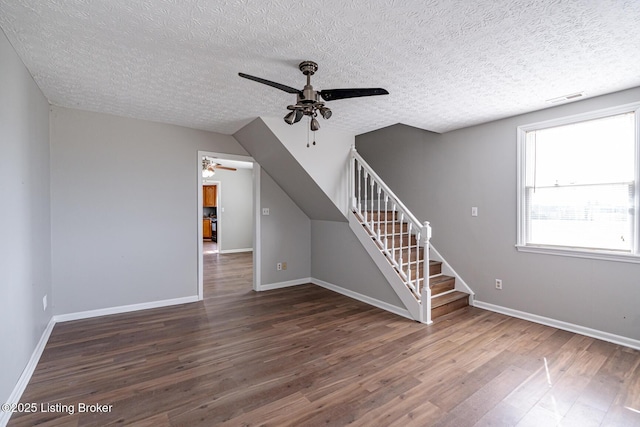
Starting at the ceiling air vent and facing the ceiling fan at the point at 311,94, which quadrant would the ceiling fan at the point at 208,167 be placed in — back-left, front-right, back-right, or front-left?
front-right

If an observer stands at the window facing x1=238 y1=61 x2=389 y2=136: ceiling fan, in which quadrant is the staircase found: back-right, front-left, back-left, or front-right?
front-right

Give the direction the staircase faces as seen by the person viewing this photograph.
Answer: facing the viewer and to the right of the viewer

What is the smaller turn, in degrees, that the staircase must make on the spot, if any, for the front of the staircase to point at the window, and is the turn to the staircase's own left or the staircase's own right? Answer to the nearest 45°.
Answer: approximately 45° to the staircase's own left

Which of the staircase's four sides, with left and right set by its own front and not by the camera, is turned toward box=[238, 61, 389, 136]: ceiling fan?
right
